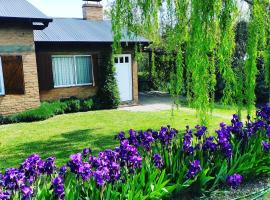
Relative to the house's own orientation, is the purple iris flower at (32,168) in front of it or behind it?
in front

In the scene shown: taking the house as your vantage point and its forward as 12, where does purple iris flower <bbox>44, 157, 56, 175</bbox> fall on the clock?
The purple iris flower is roughly at 12 o'clock from the house.

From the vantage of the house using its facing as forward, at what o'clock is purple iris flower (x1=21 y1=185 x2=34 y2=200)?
The purple iris flower is roughly at 12 o'clock from the house.

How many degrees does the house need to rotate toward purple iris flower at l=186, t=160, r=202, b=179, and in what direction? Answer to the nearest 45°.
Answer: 0° — it already faces it

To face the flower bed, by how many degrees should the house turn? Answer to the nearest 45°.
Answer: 0° — it already faces it

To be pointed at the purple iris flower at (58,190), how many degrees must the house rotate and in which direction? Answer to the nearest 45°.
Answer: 0° — it already faces it

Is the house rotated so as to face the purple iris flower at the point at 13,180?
yes

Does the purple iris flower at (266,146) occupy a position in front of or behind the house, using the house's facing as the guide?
in front

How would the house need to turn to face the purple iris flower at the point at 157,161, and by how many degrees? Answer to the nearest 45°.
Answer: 0° — it already faces it

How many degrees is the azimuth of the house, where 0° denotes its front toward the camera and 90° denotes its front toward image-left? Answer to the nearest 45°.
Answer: approximately 0°
